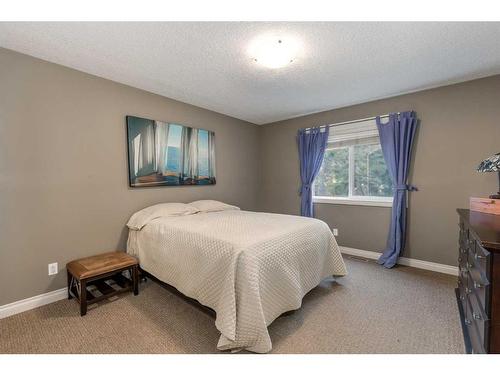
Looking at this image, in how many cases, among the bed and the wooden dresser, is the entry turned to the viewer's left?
1

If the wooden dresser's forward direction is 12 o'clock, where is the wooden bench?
The wooden bench is roughly at 11 o'clock from the wooden dresser.

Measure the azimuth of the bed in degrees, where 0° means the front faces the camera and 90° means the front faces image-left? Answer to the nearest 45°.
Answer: approximately 315°

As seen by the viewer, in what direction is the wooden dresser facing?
to the viewer's left

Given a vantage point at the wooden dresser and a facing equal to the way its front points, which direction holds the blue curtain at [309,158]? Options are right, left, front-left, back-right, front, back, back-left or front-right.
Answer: front-right

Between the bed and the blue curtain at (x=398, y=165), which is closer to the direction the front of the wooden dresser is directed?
the bed

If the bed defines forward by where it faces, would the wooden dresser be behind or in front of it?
in front

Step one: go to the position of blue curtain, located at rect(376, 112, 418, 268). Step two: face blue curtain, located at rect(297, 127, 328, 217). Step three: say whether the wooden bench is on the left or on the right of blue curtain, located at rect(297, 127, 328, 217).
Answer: left

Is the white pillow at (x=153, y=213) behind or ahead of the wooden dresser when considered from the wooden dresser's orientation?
ahead

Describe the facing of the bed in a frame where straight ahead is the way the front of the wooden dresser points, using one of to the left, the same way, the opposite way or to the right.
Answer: the opposite way

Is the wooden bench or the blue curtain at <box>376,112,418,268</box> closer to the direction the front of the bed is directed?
the blue curtain
